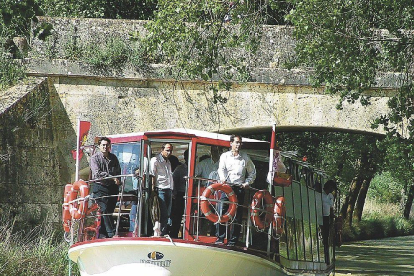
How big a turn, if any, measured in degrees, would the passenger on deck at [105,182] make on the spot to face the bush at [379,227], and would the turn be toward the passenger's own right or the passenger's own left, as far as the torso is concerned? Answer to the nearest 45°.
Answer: approximately 135° to the passenger's own left

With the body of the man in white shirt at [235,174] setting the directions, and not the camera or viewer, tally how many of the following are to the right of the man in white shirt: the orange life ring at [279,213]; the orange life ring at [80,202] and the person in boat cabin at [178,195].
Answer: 2

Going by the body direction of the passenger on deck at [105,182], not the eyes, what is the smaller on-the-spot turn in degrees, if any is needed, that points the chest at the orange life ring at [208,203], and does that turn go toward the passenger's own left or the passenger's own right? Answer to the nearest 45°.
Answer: approximately 45° to the passenger's own left

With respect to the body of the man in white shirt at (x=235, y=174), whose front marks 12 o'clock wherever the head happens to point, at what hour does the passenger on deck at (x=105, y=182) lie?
The passenger on deck is roughly at 3 o'clock from the man in white shirt.

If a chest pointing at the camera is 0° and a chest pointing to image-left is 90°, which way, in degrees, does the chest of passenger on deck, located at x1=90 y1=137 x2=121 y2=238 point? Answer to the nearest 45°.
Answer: approximately 0°

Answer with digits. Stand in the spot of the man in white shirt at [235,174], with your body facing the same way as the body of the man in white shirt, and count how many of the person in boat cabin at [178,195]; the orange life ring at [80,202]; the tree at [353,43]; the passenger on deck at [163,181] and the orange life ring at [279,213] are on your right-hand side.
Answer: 3

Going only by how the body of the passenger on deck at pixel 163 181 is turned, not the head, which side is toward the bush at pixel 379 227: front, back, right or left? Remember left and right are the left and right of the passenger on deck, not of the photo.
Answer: left

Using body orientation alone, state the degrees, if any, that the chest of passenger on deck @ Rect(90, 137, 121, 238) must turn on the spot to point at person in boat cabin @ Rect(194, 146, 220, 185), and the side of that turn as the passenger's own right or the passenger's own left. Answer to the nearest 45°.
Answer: approximately 90° to the passenger's own left

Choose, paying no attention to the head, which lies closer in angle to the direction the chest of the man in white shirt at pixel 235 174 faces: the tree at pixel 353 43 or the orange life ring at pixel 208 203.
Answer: the orange life ring

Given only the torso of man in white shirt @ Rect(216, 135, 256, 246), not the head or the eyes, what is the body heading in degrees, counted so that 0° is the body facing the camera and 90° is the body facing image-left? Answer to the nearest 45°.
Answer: approximately 0°
